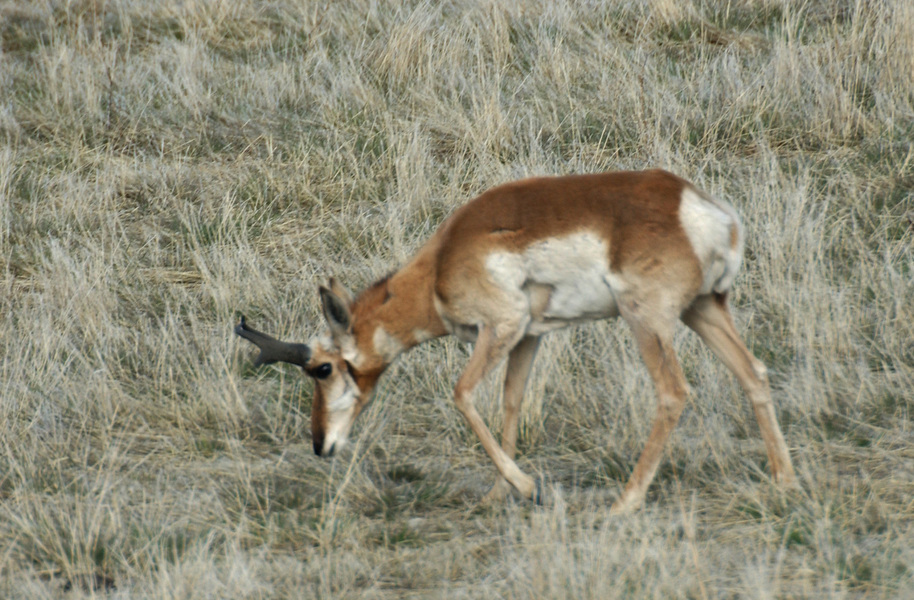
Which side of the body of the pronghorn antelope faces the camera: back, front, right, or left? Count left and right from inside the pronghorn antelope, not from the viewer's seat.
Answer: left
